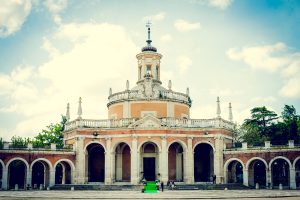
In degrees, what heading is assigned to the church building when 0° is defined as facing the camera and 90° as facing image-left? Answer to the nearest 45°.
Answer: approximately 0°
